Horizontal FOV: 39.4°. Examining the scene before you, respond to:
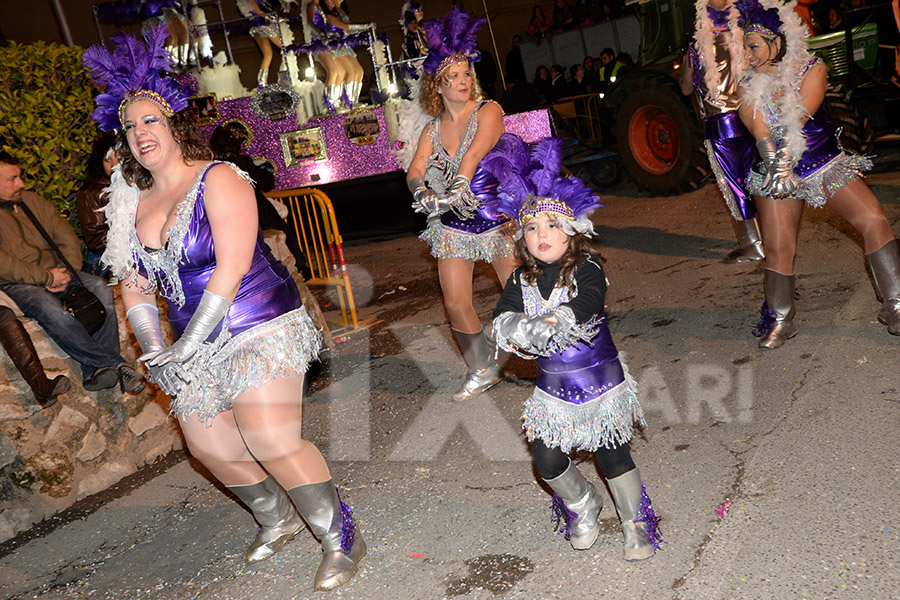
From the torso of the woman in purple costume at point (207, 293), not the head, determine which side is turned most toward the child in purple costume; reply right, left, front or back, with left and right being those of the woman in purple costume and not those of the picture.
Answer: left

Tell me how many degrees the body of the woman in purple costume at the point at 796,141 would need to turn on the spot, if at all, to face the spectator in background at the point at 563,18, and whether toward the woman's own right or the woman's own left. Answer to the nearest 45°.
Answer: approximately 135° to the woman's own right

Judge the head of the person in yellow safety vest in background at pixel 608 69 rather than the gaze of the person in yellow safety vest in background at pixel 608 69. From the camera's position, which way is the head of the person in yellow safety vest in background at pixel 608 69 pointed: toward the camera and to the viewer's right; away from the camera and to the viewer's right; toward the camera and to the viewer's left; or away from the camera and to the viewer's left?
toward the camera and to the viewer's left

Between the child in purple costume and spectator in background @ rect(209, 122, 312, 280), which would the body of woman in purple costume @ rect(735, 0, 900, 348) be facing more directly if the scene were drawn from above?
the child in purple costume

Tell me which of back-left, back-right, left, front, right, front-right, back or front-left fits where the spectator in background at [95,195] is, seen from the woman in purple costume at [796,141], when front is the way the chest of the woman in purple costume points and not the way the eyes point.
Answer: front-right

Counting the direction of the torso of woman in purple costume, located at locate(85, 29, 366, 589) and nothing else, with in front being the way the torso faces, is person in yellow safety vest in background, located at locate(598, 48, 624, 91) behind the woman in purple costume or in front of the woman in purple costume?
behind

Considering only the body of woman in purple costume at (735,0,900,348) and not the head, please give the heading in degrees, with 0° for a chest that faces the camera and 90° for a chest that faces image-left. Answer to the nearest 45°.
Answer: approximately 45°

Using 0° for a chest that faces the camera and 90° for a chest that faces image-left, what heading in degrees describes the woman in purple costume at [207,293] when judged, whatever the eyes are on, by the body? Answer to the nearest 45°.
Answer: approximately 45°

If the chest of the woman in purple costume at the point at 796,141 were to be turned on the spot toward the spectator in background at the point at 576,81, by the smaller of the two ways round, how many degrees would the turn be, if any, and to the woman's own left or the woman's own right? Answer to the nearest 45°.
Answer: approximately 135° to the woman's own right

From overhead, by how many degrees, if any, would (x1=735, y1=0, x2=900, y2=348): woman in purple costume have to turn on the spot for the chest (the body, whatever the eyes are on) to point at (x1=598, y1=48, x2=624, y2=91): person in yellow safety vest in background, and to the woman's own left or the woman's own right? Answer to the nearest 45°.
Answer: approximately 135° to the woman's own right

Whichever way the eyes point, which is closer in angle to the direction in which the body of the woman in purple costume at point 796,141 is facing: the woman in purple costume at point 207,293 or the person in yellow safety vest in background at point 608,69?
the woman in purple costume

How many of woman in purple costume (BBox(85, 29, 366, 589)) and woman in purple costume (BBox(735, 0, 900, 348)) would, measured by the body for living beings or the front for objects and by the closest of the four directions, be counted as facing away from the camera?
0
